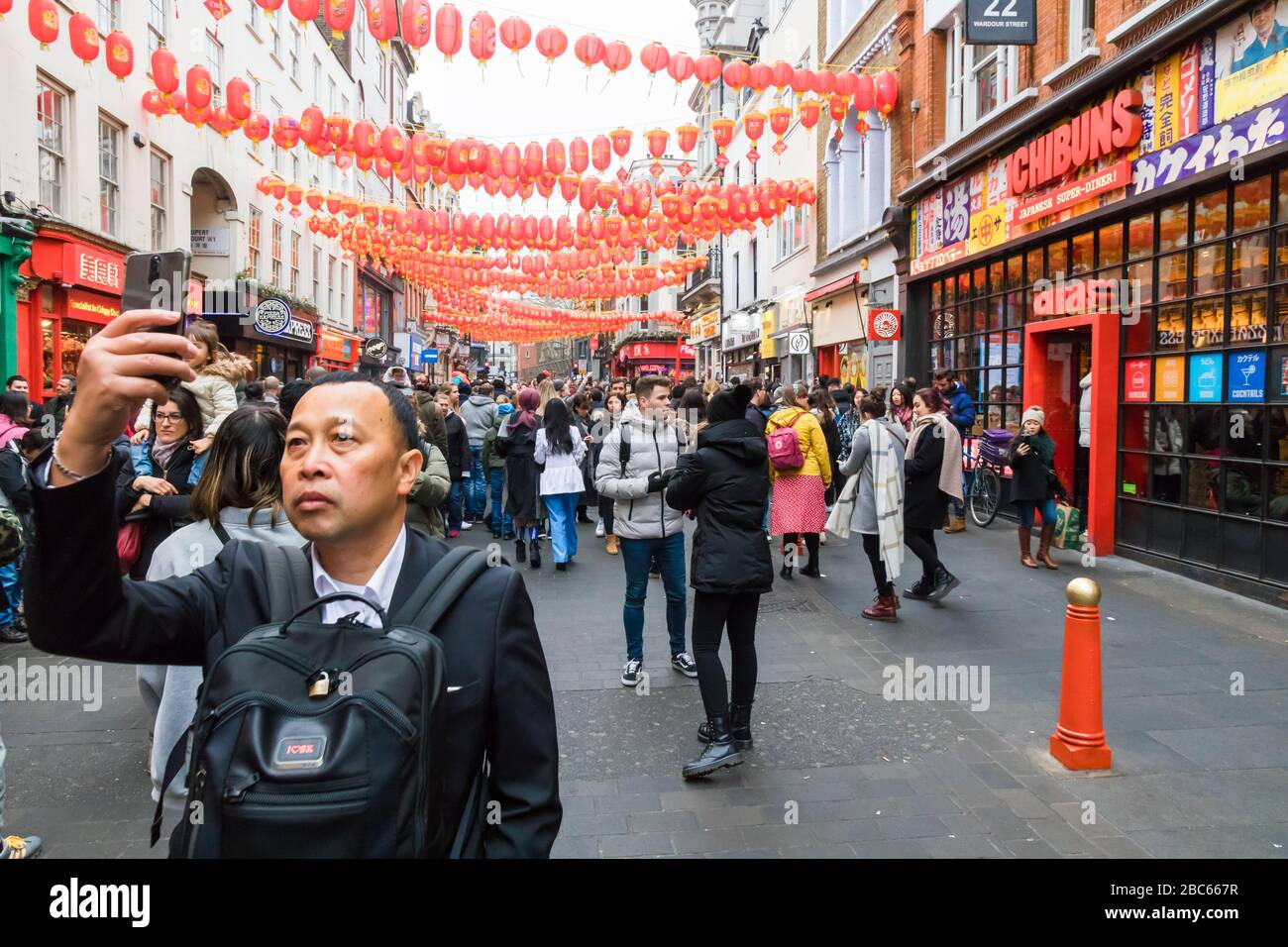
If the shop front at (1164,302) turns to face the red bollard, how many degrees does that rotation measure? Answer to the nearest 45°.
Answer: approximately 45° to its left

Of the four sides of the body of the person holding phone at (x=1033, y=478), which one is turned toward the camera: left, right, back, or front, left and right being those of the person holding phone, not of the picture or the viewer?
front

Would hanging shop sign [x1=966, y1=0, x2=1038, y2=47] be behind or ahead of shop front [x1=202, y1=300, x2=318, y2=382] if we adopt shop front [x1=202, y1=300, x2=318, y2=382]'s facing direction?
ahead

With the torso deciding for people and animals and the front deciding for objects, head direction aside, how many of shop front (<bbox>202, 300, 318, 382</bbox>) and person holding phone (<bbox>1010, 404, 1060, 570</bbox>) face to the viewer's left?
0

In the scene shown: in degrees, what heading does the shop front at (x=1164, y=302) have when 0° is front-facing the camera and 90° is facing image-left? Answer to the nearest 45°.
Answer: approximately 45°

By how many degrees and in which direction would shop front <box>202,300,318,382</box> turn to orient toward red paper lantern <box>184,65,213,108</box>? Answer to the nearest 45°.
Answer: approximately 45° to its right

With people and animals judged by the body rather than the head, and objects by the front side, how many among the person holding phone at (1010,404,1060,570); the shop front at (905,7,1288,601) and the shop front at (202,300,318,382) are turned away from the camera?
0

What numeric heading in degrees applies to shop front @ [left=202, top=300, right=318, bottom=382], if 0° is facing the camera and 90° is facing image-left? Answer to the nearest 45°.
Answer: approximately 315°

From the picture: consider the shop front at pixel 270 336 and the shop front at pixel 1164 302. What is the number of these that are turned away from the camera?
0

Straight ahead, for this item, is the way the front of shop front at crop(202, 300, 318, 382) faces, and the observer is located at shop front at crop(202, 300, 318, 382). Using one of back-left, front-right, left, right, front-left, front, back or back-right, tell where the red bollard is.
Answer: front-right

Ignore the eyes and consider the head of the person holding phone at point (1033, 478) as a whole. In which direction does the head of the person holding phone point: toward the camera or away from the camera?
toward the camera

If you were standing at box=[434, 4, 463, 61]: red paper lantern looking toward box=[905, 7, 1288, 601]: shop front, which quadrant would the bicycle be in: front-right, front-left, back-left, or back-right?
front-left

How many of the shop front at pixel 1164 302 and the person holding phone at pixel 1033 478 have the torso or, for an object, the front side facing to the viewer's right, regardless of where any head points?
0
